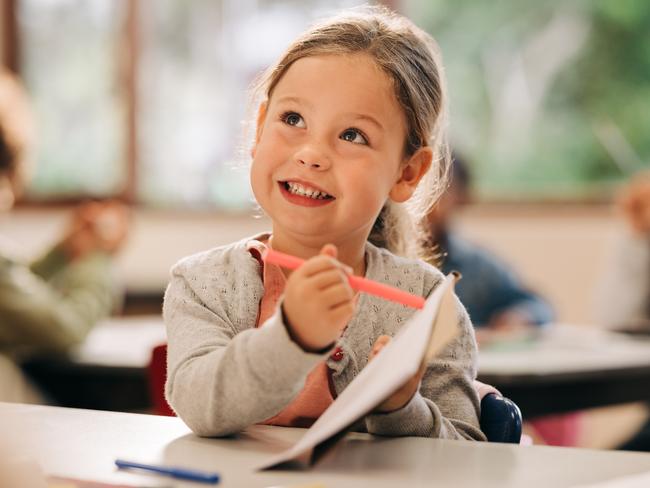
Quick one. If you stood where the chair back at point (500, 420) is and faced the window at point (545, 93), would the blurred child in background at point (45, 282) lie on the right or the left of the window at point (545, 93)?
left

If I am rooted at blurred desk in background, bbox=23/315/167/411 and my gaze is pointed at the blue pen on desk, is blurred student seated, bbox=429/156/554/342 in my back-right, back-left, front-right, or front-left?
back-left

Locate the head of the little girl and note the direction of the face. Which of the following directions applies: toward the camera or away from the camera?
toward the camera

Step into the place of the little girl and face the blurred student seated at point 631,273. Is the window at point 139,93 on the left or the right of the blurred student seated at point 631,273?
left

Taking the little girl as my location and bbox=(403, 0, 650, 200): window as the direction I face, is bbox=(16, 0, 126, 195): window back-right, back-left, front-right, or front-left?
front-left
